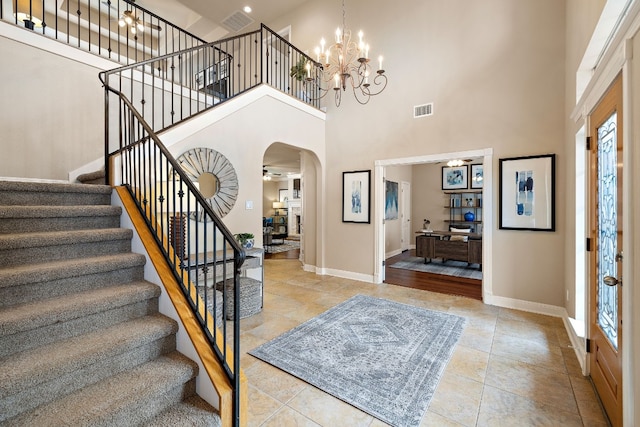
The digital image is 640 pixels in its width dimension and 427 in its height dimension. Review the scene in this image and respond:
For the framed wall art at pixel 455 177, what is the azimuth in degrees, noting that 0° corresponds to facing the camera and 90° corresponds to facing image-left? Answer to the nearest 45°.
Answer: approximately 0°

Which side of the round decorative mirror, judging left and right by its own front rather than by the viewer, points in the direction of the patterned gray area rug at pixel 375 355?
front

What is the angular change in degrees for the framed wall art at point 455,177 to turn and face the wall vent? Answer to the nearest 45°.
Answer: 0° — it already faces it

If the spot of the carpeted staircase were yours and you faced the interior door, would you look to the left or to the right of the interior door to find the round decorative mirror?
left

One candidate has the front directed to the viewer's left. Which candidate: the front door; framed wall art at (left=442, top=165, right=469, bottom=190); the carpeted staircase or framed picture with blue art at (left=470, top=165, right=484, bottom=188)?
the front door

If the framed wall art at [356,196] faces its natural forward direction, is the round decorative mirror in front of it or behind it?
in front

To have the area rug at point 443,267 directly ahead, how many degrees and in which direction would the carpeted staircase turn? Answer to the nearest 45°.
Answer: approximately 45° to its left

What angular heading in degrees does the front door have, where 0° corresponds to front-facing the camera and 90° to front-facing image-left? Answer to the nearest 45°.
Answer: approximately 90°

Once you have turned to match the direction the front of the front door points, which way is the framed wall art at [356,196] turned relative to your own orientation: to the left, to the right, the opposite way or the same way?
to the left

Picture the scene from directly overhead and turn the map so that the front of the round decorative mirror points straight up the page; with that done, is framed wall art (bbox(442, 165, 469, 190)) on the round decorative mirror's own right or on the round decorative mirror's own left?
on the round decorative mirror's own left

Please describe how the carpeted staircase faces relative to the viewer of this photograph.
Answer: facing the viewer and to the right of the viewer
